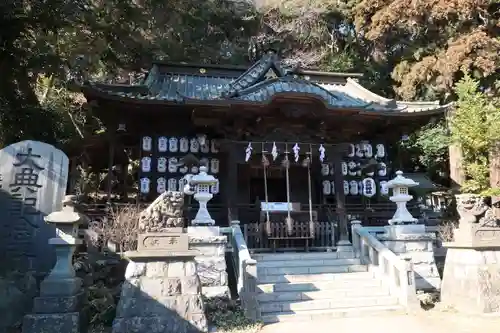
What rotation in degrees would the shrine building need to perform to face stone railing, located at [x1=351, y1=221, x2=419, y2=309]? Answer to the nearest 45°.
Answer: approximately 45° to its left

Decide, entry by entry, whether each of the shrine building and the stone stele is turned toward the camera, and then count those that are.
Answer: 2

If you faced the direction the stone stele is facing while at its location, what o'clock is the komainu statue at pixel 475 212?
The komainu statue is roughly at 10 o'clock from the stone stele.

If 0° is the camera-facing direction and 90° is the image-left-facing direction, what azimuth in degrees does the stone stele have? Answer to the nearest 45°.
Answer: approximately 0°

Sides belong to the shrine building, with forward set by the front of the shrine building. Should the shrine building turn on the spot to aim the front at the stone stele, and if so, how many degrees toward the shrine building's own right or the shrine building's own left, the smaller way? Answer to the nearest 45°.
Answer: approximately 45° to the shrine building's own right

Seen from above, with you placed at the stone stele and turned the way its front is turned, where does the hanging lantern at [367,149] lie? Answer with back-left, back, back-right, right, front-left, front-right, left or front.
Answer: left

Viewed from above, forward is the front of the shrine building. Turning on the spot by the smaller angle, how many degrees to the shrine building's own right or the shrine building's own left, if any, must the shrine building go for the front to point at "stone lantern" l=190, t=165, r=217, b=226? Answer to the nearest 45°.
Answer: approximately 45° to the shrine building's own right

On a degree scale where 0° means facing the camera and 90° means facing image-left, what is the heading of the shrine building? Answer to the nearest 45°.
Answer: approximately 0°

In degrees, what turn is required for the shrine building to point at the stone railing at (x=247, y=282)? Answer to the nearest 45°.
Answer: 0° — it already faces it
